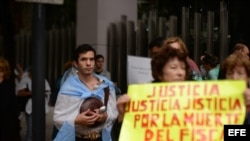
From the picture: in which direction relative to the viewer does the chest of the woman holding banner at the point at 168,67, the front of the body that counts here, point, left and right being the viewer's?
facing the viewer and to the right of the viewer

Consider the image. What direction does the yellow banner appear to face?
toward the camera

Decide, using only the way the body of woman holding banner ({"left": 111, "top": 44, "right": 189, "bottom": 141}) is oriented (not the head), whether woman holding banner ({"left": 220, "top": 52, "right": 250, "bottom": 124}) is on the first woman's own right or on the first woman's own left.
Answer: on the first woman's own left

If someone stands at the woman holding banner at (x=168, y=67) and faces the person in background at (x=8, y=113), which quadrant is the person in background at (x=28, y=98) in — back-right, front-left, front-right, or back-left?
front-right

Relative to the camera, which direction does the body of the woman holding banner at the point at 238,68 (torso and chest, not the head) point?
toward the camera

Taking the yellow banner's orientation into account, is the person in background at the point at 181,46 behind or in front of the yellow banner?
behind

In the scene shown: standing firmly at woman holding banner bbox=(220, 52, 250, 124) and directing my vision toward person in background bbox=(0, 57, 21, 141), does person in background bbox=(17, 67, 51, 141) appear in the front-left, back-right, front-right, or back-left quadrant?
front-right

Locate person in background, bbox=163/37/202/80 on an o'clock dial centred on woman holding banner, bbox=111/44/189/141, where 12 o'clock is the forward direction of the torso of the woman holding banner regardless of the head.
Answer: The person in background is roughly at 8 o'clock from the woman holding banner.
